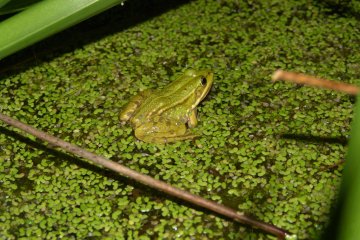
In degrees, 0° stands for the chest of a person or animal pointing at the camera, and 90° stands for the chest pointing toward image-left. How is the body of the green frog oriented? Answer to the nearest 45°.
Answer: approximately 225°
